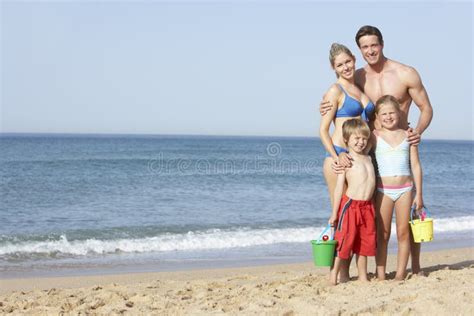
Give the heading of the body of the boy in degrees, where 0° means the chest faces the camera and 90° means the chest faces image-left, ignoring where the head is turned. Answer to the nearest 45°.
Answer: approximately 315°

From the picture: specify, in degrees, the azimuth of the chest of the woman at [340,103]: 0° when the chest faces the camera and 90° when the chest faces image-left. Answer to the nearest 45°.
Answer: approximately 315°

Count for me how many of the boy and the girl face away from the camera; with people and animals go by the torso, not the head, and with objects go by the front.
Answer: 0

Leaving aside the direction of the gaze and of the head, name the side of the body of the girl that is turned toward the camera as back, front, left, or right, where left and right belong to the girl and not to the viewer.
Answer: front

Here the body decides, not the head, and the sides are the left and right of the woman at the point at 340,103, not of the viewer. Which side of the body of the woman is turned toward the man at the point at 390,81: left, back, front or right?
left

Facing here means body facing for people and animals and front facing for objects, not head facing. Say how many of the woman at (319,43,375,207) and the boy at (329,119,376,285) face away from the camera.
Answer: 0
